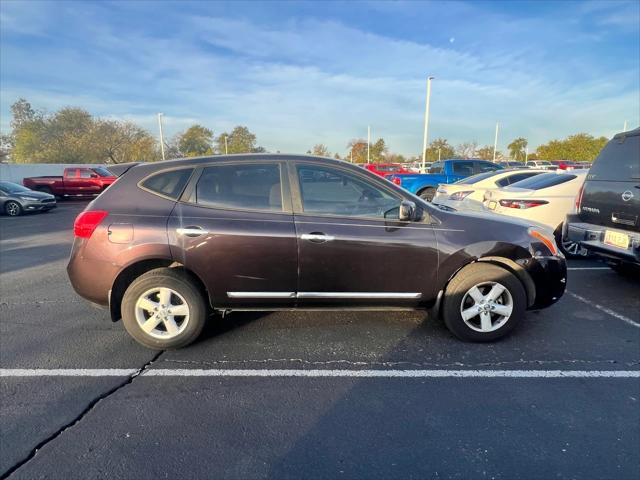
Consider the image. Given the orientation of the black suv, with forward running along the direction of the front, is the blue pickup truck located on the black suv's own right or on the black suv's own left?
on the black suv's own left

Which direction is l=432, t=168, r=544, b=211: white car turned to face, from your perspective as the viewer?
facing away from the viewer and to the right of the viewer

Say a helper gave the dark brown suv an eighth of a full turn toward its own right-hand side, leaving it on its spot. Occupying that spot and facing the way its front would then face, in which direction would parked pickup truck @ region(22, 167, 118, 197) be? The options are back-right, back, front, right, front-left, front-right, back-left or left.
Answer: back

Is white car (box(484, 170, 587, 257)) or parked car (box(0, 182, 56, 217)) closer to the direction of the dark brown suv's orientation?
the white car

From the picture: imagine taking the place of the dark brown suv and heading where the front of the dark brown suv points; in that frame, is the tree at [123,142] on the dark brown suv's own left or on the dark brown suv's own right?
on the dark brown suv's own left

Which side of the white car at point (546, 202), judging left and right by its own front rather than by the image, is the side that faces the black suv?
right

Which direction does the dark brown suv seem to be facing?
to the viewer's right

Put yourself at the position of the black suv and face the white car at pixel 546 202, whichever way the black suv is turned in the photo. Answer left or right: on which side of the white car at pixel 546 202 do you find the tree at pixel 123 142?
left

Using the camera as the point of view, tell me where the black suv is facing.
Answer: facing away from the viewer and to the right of the viewer

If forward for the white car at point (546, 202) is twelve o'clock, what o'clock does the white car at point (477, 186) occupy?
the white car at point (477, 186) is roughly at 9 o'clock from the white car at point (546, 202).

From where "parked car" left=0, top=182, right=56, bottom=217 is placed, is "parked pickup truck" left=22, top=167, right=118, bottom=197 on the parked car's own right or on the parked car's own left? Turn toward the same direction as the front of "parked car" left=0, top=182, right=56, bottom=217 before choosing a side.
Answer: on the parked car's own left

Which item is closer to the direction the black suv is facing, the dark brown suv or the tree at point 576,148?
the tree
